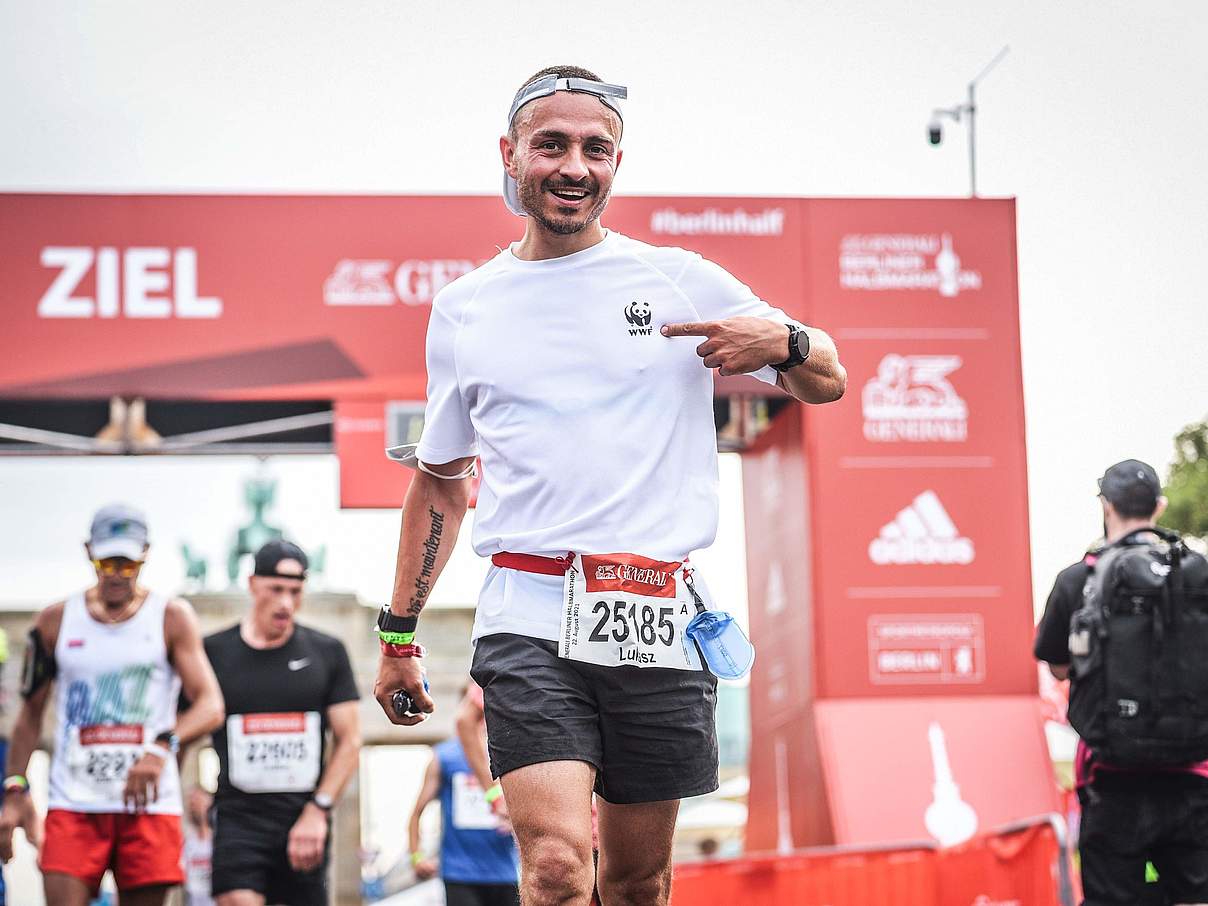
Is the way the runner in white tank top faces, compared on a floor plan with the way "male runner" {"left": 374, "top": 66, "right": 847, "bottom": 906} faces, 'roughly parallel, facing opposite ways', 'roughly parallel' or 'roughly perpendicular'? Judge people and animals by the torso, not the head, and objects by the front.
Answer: roughly parallel

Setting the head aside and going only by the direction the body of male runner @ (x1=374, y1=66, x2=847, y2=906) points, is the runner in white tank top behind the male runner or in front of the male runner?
behind

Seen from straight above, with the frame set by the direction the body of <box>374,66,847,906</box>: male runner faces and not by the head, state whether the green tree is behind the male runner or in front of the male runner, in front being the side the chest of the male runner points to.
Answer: behind

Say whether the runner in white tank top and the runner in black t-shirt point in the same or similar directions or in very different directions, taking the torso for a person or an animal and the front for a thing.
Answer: same or similar directions

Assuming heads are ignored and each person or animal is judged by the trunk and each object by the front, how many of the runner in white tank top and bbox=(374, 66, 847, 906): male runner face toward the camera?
2

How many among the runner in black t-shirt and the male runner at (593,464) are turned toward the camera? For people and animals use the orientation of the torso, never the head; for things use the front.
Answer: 2

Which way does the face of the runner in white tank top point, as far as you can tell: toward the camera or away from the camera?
toward the camera

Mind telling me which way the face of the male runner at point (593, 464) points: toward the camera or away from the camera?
toward the camera

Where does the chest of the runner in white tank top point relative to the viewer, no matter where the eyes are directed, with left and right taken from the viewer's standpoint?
facing the viewer

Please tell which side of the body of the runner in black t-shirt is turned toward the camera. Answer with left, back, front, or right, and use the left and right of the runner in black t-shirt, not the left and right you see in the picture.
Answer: front

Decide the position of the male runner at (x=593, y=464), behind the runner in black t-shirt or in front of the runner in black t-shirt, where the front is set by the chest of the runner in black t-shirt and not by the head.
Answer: in front

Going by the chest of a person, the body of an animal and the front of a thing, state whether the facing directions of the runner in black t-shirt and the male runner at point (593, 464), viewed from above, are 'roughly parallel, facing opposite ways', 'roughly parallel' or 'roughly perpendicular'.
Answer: roughly parallel

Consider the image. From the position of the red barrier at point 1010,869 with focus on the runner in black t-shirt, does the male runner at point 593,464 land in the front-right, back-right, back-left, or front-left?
front-left

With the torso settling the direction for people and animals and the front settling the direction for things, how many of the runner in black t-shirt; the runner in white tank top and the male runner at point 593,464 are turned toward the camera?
3

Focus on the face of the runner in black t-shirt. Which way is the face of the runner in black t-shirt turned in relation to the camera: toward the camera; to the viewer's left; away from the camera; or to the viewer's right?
toward the camera
